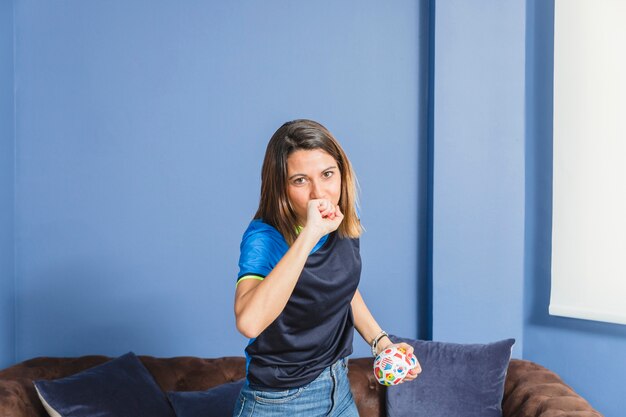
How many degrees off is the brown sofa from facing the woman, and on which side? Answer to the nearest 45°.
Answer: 0° — it already faces them

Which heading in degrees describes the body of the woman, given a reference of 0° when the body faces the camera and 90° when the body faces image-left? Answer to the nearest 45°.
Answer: approximately 315°

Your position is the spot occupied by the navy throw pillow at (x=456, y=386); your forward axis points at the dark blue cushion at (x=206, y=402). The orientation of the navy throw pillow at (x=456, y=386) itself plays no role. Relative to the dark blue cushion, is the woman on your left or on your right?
left

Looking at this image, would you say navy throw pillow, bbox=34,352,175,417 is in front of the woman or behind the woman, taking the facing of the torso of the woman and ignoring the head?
behind

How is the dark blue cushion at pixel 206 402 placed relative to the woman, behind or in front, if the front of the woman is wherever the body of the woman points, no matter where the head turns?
behind

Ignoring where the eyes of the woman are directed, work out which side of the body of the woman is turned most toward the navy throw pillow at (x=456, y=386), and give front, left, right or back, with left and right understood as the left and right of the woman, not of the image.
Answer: left

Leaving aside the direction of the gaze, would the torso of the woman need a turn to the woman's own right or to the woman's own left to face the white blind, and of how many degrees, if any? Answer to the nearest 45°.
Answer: approximately 90° to the woman's own left

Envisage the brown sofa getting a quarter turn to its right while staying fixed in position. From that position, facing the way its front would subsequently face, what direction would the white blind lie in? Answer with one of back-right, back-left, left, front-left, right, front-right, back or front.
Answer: back

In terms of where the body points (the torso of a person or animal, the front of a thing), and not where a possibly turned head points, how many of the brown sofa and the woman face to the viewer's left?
0

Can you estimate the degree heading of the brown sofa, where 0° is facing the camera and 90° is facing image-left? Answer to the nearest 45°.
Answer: approximately 0°
